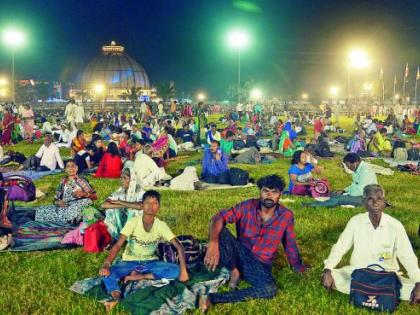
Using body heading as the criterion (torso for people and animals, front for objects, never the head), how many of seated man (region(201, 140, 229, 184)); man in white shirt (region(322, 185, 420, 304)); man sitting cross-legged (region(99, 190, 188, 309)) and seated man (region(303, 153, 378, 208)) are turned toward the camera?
3

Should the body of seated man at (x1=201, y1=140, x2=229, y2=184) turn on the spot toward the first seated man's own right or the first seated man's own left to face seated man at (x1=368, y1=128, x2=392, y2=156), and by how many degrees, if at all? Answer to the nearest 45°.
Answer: approximately 135° to the first seated man's own left

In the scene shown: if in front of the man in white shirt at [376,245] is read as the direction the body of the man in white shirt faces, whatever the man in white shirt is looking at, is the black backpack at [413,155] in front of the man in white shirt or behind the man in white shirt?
behind

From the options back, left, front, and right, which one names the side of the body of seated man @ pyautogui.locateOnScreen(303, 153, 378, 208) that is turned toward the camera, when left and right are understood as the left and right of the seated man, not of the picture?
left

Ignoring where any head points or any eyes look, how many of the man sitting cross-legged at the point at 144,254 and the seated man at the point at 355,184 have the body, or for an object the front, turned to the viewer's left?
1

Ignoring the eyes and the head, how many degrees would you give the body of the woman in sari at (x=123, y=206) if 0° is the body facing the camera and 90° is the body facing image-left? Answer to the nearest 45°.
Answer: approximately 45°

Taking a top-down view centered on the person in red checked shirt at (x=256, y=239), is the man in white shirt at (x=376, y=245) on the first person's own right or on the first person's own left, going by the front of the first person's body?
on the first person's own left

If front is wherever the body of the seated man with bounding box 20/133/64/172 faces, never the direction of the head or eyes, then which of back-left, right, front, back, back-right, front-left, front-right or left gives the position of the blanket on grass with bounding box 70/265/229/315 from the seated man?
front-left
